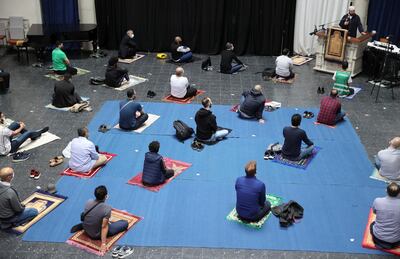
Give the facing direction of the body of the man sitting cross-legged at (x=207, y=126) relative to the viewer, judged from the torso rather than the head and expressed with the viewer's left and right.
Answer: facing away from the viewer and to the right of the viewer

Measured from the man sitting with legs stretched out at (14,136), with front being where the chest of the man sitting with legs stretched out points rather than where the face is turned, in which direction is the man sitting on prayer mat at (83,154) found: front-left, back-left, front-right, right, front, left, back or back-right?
front-right

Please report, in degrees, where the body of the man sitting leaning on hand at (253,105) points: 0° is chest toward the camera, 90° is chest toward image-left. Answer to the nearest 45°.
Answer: approximately 225°

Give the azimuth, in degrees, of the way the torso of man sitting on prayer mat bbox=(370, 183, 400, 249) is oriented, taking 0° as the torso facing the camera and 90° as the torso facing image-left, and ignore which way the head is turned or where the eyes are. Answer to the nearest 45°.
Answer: approximately 180°

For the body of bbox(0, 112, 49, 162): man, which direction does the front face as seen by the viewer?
to the viewer's right

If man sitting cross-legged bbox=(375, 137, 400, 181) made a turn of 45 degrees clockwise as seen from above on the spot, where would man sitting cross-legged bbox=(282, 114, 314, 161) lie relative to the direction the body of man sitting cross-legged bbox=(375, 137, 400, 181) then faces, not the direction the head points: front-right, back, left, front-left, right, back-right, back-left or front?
back-left

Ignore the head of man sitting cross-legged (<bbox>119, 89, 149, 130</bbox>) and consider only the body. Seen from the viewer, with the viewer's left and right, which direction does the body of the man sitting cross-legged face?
facing away from the viewer and to the right of the viewer

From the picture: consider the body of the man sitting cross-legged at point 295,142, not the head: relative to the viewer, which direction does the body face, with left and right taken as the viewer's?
facing away from the viewer and to the right of the viewer

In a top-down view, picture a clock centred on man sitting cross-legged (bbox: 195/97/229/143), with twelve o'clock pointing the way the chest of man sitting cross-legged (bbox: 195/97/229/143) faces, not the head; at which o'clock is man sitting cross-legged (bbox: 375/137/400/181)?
man sitting cross-legged (bbox: 375/137/400/181) is roughly at 2 o'clock from man sitting cross-legged (bbox: 195/97/229/143).
